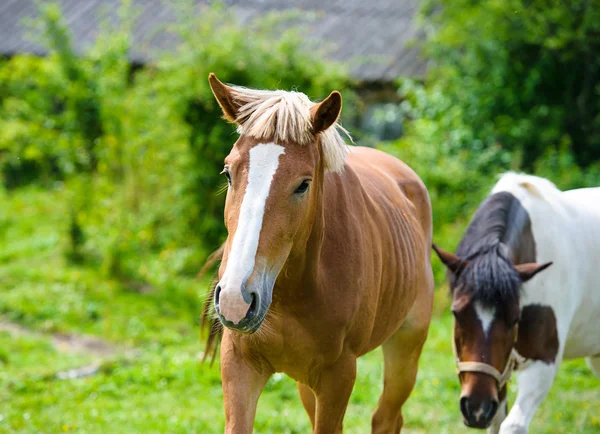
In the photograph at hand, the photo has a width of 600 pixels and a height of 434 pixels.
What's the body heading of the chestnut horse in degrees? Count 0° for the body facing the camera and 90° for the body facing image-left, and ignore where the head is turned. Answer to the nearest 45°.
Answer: approximately 45°

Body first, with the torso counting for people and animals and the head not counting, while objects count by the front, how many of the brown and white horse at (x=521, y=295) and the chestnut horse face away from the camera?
0

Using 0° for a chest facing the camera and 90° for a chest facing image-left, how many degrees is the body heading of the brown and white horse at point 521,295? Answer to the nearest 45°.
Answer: approximately 45°

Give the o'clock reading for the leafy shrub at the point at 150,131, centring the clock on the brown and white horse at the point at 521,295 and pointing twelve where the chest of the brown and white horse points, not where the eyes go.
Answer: The leafy shrub is roughly at 3 o'clock from the brown and white horse.

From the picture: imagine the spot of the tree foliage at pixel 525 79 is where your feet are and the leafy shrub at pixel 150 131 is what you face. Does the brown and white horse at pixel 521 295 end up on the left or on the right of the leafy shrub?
left

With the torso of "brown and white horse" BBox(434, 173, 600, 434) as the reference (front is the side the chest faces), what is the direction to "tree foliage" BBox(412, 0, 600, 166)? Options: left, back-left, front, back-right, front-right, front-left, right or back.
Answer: back-right

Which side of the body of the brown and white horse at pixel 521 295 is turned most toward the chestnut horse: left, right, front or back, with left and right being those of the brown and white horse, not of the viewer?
front

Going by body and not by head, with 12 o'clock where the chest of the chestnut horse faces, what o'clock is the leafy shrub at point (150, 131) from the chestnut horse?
The leafy shrub is roughly at 4 o'clock from the chestnut horse.

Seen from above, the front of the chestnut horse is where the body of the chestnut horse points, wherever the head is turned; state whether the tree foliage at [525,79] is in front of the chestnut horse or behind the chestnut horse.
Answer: behind
